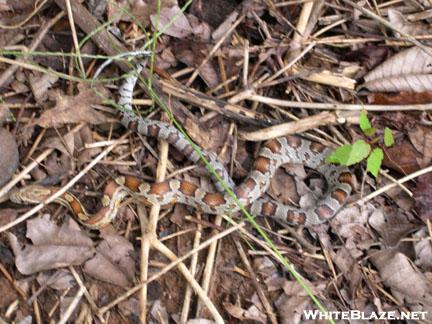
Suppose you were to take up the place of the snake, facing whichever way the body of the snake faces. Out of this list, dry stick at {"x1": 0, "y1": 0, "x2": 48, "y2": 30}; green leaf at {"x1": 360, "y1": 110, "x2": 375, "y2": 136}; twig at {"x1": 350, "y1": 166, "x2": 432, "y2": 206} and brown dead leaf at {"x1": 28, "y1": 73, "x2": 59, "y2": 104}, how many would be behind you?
2

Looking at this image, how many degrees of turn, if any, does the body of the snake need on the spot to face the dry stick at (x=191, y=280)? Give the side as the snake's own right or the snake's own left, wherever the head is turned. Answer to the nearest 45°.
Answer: approximately 90° to the snake's own left

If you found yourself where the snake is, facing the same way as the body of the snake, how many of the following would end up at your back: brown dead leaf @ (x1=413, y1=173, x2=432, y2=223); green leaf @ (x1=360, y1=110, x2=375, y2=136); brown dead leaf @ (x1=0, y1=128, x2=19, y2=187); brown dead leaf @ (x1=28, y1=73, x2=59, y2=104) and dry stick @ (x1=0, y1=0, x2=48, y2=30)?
2

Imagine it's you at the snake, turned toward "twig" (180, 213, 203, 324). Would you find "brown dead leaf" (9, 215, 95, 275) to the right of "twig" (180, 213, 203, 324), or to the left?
right

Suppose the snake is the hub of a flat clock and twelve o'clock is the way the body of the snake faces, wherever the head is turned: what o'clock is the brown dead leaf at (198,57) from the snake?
The brown dead leaf is roughly at 3 o'clock from the snake.

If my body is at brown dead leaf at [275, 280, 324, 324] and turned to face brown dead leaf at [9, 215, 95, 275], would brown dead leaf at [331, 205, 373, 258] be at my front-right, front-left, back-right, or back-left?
back-right

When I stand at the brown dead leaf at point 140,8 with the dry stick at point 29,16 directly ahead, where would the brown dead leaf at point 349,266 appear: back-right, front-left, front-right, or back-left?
back-left

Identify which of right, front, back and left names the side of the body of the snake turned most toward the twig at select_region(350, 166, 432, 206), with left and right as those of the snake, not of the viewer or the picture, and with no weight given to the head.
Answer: back

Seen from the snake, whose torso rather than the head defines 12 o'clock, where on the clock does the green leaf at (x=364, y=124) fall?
The green leaf is roughly at 6 o'clock from the snake.

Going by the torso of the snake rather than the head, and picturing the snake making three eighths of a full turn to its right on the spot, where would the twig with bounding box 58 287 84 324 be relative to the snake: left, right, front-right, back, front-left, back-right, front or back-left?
back

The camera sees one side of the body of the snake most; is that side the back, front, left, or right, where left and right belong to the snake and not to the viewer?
left

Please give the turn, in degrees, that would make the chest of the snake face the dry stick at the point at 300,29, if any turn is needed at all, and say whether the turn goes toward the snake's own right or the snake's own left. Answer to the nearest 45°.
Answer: approximately 135° to the snake's own right

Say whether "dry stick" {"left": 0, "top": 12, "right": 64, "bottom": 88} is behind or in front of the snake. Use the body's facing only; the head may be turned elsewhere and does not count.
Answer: in front

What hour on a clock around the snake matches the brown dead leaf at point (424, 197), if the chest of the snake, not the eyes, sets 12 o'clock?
The brown dead leaf is roughly at 6 o'clock from the snake.
